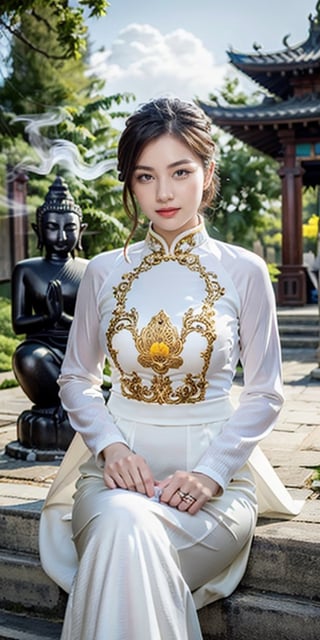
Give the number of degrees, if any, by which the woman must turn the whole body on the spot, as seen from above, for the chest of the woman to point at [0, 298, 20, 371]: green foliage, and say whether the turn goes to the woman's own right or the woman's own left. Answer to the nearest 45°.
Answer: approximately 180°

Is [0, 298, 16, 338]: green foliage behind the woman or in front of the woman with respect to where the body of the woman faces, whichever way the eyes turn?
behind

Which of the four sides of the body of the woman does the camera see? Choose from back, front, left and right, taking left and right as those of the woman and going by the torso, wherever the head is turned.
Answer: front

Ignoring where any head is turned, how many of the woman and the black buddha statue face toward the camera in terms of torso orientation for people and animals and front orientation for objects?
2

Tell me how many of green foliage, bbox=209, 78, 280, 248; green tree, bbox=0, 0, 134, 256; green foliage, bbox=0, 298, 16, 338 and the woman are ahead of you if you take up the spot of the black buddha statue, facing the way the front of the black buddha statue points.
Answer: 1

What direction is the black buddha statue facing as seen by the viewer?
toward the camera

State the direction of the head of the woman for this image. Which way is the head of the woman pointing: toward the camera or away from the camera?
toward the camera

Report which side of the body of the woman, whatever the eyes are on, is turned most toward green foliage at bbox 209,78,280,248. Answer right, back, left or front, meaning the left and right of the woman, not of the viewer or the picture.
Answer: back

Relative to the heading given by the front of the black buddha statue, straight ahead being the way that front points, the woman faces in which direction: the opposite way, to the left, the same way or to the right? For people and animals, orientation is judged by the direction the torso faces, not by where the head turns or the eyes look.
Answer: the same way

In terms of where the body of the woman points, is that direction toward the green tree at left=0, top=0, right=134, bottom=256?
no

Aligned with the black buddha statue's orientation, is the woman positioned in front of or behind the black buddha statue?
in front

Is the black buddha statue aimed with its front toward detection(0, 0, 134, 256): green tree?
no
